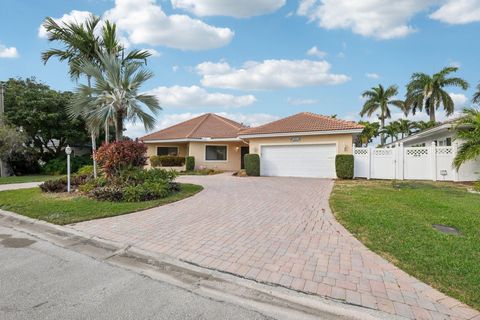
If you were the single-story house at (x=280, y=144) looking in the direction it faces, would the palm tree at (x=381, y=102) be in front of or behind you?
behind

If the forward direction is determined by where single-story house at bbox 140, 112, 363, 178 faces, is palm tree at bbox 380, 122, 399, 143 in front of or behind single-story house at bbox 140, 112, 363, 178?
behind

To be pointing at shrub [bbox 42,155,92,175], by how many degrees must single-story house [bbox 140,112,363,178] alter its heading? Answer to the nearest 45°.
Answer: approximately 90° to its right

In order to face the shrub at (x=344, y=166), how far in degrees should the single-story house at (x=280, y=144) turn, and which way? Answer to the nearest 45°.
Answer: approximately 45° to its left

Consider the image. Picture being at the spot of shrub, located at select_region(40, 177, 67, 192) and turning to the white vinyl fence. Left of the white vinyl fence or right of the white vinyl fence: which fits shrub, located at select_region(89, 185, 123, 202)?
right

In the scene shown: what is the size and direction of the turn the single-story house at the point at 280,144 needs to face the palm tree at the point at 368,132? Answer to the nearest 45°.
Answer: approximately 135° to its left

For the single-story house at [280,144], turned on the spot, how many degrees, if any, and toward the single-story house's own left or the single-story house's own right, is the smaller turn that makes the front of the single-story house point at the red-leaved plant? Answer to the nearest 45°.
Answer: approximately 45° to the single-story house's own right

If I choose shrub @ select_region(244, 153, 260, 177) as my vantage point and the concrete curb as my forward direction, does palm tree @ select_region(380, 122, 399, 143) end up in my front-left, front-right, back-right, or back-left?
back-left

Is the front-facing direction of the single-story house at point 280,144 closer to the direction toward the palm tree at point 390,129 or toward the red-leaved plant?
the red-leaved plant

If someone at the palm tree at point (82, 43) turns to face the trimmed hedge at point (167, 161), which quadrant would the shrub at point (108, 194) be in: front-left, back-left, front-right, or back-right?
back-right

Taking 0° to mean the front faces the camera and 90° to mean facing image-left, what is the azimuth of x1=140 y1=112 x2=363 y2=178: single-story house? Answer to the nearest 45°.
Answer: approximately 0°

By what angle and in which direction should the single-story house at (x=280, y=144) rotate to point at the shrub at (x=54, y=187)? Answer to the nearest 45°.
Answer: approximately 45° to its right
